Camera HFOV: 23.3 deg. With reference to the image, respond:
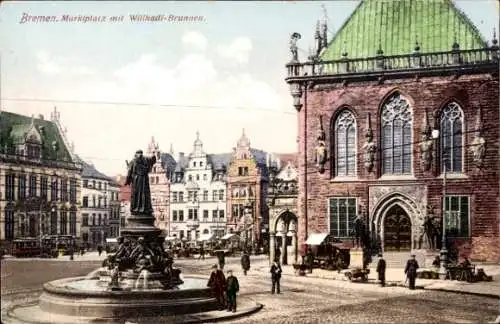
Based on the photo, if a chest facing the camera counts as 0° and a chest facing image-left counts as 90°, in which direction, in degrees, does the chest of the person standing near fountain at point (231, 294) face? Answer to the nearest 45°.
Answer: approximately 0°

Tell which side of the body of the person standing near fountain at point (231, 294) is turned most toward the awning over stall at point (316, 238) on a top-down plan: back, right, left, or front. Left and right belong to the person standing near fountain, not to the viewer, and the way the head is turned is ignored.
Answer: back

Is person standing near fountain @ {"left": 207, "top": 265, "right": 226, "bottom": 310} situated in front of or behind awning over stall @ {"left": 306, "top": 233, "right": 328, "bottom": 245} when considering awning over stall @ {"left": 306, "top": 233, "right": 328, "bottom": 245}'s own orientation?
in front

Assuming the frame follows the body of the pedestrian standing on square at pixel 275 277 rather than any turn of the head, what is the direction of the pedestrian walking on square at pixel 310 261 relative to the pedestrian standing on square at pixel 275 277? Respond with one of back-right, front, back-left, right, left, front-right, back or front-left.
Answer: back
